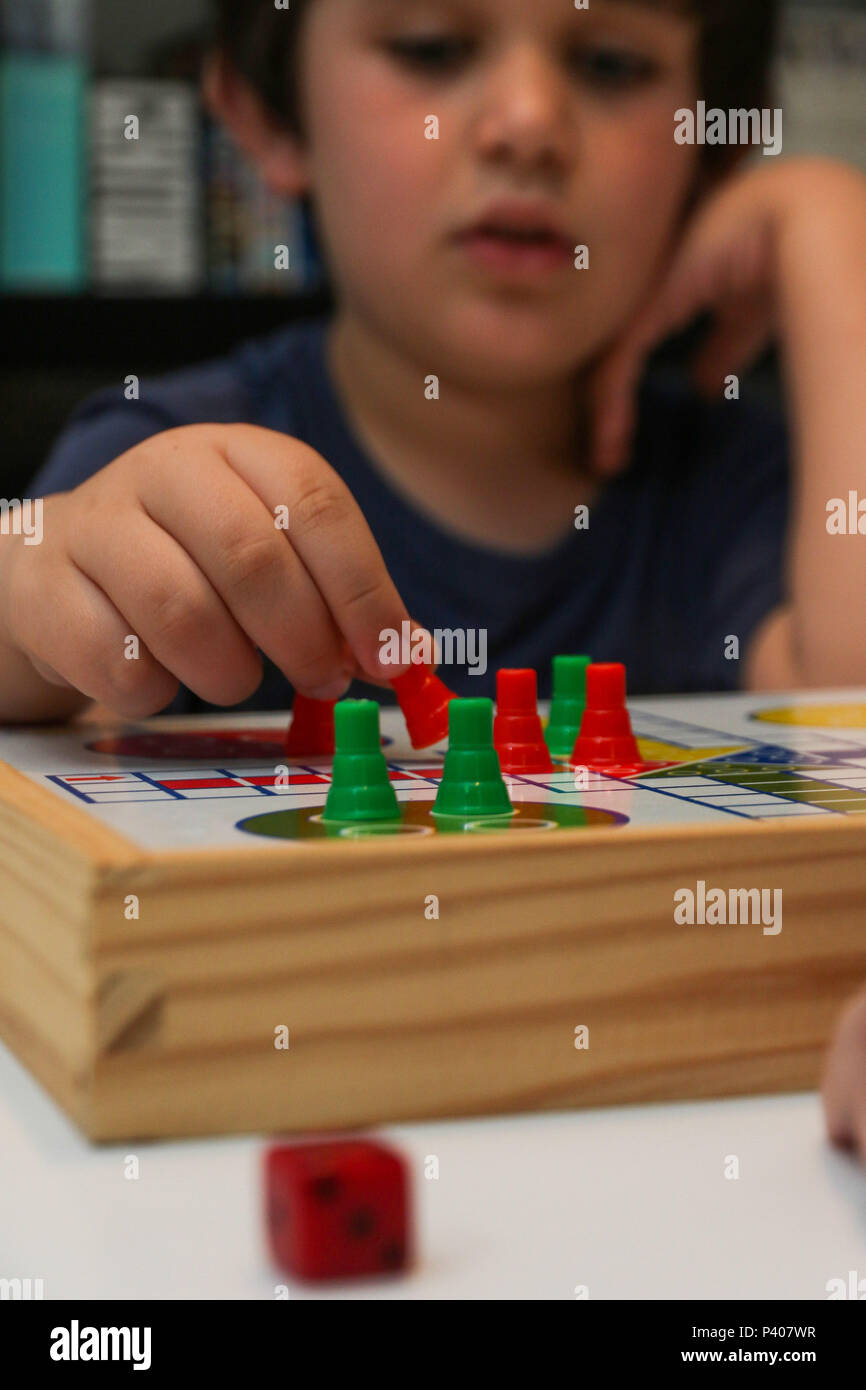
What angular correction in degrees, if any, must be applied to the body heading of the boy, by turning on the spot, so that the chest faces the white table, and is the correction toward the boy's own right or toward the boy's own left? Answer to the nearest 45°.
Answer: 0° — they already face it

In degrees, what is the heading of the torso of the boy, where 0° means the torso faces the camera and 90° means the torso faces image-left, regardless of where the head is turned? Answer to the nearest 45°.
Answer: approximately 0°

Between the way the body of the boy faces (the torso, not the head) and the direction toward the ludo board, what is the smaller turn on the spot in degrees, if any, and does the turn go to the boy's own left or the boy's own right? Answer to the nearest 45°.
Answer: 0° — they already face it

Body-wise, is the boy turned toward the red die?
yes

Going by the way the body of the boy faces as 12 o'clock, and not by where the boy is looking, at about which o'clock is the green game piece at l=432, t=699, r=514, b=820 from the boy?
The green game piece is roughly at 12 o'clock from the boy.

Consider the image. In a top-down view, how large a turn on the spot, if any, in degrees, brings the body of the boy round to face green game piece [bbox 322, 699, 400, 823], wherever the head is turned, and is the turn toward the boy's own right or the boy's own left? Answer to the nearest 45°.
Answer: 0° — they already face it

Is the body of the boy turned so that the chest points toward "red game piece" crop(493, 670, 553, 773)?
yes
